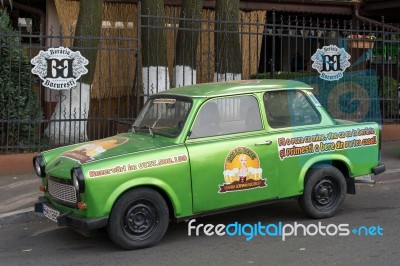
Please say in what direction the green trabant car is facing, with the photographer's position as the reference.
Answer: facing the viewer and to the left of the viewer

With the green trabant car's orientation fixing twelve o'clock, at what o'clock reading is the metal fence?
The metal fence is roughly at 4 o'clock from the green trabant car.
